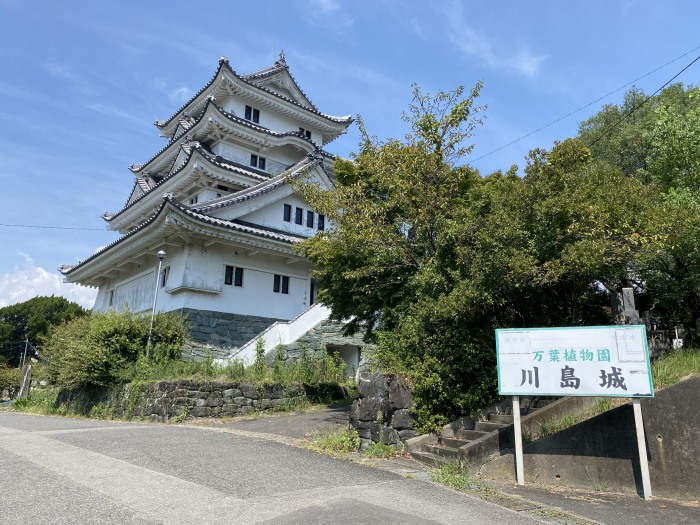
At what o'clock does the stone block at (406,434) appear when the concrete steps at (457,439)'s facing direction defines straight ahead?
The stone block is roughly at 2 o'clock from the concrete steps.

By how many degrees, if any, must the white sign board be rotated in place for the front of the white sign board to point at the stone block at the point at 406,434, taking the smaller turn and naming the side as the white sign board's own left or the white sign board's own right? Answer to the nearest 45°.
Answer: approximately 90° to the white sign board's own right

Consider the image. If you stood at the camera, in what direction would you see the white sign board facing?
facing the viewer

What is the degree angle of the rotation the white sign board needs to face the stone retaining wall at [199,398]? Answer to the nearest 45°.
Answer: approximately 90° to its right

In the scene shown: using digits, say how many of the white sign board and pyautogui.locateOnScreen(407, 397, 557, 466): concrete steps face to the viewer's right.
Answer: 0

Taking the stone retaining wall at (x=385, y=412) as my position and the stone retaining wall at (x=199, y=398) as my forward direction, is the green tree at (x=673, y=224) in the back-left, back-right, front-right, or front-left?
back-right

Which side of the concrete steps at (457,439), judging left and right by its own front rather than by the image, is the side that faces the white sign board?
left

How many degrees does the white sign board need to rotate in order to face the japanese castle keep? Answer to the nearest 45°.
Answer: approximately 135° to its right

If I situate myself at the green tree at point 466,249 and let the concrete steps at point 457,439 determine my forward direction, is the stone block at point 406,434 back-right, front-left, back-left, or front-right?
front-right

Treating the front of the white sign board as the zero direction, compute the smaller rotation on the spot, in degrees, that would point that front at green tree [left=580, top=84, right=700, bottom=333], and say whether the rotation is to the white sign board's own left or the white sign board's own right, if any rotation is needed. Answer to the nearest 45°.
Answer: approximately 135° to the white sign board's own left

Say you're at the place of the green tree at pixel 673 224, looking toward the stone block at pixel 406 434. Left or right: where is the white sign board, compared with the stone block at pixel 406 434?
left

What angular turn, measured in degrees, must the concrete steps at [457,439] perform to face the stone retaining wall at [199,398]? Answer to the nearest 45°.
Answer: approximately 90° to its right

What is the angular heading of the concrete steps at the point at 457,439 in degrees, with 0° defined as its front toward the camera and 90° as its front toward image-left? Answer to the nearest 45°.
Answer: approximately 45°

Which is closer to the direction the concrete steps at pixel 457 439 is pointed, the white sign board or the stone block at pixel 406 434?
the stone block

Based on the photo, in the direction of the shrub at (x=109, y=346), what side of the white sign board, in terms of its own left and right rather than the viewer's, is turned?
right
